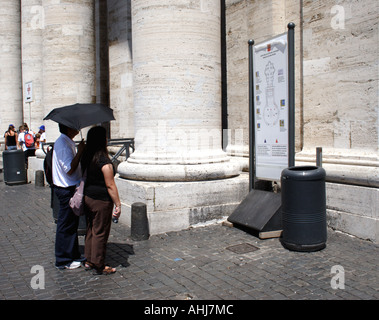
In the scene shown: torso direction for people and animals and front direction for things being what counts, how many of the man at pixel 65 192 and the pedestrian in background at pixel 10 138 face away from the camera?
1

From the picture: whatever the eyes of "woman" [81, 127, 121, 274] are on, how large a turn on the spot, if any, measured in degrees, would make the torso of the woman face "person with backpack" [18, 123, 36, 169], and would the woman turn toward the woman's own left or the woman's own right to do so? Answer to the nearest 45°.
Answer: approximately 45° to the woman's own left

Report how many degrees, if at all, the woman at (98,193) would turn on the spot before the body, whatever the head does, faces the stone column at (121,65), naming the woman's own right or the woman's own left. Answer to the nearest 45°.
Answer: approximately 45° to the woman's own left

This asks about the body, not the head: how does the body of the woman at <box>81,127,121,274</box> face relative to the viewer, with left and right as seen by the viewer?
facing away from the viewer and to the right of the viewer

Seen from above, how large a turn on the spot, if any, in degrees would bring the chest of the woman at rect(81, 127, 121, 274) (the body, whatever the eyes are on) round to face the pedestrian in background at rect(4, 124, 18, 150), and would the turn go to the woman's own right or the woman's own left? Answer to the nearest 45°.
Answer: approximately 45° to the woman's own left
